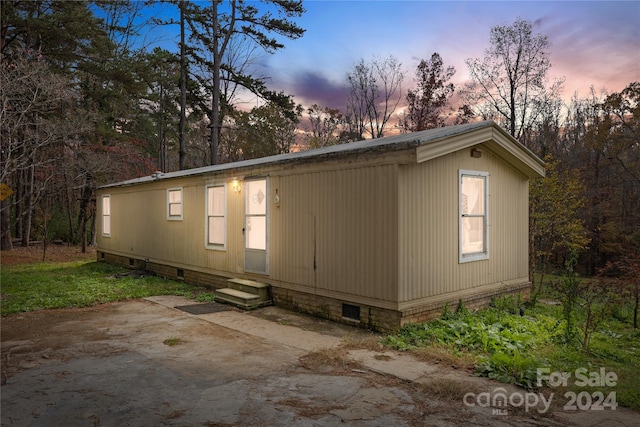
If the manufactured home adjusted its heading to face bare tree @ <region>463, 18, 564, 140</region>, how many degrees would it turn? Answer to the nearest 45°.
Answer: approximately 180°

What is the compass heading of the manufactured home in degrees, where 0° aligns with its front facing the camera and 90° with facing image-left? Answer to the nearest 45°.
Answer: approximately 45°

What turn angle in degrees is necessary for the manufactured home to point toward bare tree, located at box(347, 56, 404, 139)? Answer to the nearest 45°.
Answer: approximately 135° to its right

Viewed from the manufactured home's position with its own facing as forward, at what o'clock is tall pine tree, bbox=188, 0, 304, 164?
The tall pine tree is roughly at 4 o'clock from the manufactured home.

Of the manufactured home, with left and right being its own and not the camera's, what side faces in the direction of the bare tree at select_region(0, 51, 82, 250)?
right

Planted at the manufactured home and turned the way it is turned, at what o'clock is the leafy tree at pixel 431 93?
The leafy tree is roughly at 5 o'clock from the manufactured home.

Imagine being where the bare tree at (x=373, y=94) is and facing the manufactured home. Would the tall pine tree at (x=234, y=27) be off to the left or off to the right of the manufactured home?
right

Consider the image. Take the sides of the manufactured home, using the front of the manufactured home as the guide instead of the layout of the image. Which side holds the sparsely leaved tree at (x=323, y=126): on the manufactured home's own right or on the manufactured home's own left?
on the manufactured home's own right
